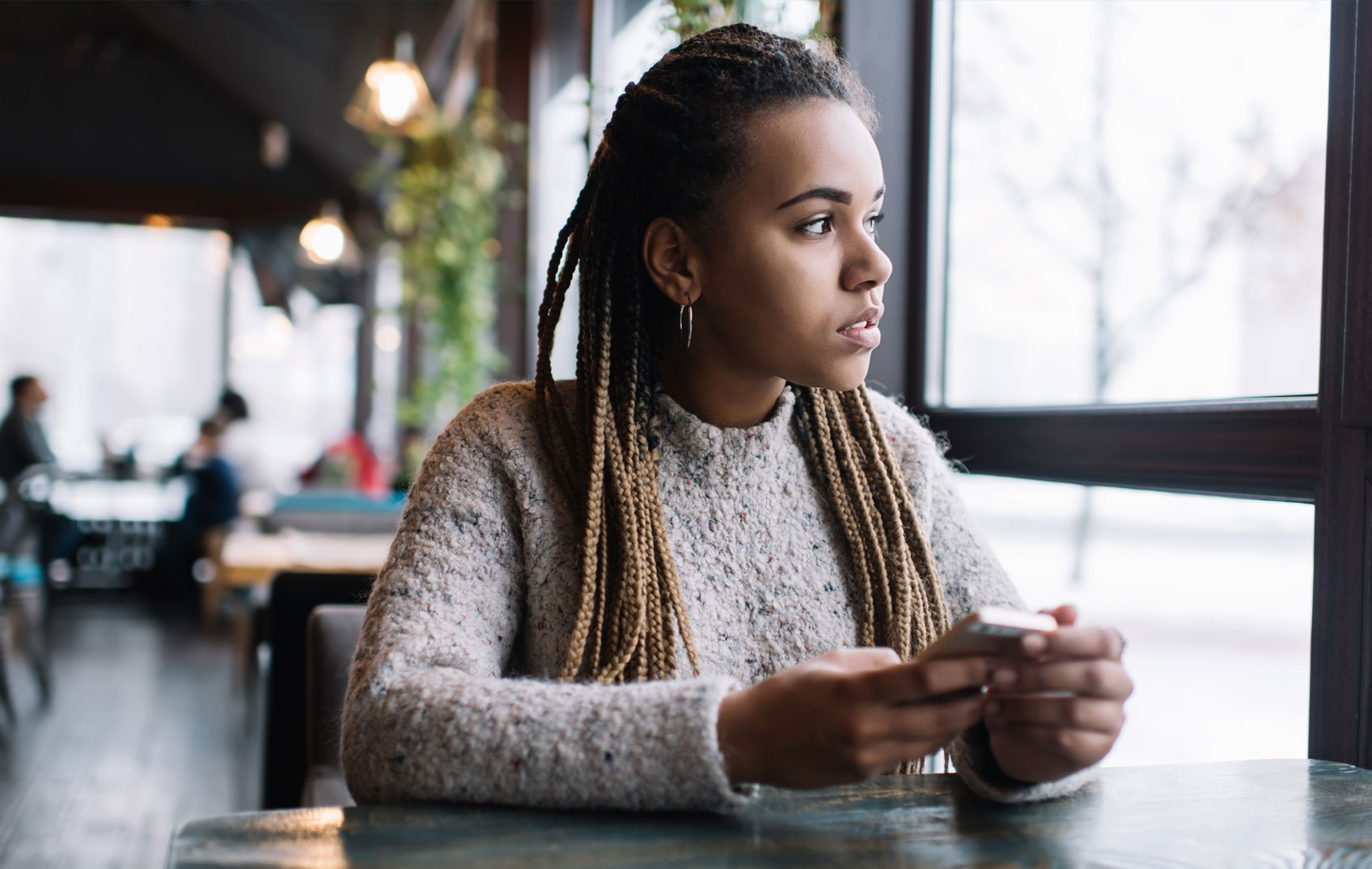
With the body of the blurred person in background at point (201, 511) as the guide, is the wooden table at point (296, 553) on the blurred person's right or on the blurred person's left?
on the blurred person's left

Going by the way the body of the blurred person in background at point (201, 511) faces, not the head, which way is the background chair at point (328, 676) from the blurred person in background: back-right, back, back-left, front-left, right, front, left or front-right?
left

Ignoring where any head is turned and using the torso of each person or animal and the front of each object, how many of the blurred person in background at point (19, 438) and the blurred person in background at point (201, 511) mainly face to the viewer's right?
1

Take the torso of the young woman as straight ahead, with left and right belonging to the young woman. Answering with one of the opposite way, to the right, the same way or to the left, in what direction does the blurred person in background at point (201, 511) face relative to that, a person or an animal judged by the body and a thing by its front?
to the right

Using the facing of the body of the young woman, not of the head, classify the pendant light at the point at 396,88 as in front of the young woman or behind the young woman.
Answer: behind

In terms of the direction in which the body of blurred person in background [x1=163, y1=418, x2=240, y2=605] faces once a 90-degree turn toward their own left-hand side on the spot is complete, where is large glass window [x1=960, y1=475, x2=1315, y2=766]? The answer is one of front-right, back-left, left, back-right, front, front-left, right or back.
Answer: front

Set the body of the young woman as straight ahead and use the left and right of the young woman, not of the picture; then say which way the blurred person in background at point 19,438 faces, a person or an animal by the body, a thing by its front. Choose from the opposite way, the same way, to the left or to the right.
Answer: to the left

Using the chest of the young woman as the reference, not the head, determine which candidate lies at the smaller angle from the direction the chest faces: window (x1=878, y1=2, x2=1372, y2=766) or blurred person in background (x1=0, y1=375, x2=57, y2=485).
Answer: the window

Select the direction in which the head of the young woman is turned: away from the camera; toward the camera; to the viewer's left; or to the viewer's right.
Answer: to the viewer's right

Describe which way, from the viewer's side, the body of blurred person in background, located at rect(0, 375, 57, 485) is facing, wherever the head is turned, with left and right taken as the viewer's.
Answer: facing to the right of the viewer

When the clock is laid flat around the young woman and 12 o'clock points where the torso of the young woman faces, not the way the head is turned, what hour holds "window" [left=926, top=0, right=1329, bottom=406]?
The window is roughly at 9 o'clock from the young woman.

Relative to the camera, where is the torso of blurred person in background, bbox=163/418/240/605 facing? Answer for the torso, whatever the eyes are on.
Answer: to the viewer's left

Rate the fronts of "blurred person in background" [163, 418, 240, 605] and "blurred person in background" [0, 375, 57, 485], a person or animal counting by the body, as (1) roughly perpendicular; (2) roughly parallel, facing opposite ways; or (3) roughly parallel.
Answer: roughly parallel, facing opposite ways

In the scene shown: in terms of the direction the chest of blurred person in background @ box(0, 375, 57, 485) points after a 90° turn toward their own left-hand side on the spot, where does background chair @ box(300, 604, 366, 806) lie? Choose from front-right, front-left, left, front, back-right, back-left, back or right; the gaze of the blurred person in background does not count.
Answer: back

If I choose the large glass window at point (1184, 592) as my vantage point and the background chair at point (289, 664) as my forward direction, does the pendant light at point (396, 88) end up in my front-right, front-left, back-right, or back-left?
front-right
